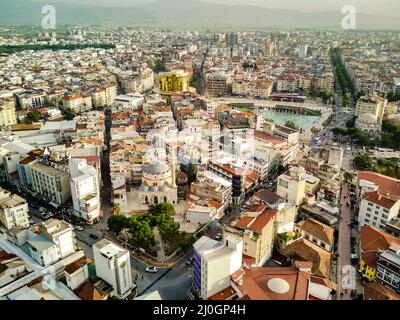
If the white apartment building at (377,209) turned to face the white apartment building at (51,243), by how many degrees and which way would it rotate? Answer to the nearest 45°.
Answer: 0° — it already faces it

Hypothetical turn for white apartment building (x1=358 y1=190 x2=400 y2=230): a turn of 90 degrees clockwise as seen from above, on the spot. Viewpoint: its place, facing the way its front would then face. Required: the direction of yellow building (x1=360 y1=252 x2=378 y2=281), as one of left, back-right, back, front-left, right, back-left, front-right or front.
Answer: back-left

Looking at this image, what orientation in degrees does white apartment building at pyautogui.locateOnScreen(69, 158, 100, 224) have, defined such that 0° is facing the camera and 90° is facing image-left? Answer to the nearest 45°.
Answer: approximately 315°

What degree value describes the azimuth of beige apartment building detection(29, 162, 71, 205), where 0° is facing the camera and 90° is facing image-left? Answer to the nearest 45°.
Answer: approximately 45°

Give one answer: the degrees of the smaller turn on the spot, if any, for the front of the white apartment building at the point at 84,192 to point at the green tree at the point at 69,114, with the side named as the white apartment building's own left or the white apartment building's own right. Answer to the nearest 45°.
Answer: approximately 135° to the white apartment building's own left

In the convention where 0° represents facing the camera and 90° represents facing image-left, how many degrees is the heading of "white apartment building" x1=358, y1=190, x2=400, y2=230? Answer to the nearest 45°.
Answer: approximately 45°

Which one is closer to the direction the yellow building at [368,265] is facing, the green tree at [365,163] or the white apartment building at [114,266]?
the white apartment building
